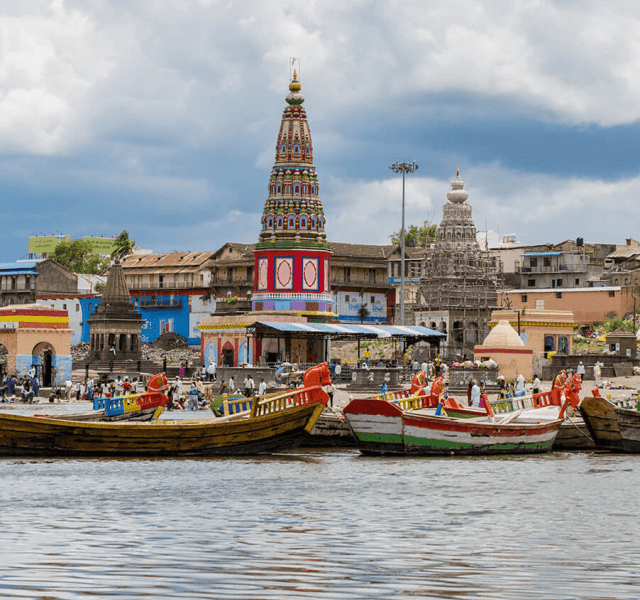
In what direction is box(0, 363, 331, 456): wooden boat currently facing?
to the viewer's right

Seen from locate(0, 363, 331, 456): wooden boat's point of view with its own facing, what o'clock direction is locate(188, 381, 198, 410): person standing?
The person standing is roughly at 9 o'clock from the wooden boat.

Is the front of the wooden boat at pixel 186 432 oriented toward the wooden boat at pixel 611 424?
yes

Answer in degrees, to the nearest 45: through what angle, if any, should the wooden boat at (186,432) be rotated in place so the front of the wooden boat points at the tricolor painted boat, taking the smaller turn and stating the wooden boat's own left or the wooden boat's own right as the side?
0° — it already faces it

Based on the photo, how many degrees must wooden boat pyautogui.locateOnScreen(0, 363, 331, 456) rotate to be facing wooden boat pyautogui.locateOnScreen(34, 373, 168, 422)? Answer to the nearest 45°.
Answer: approximately 90° to its left
